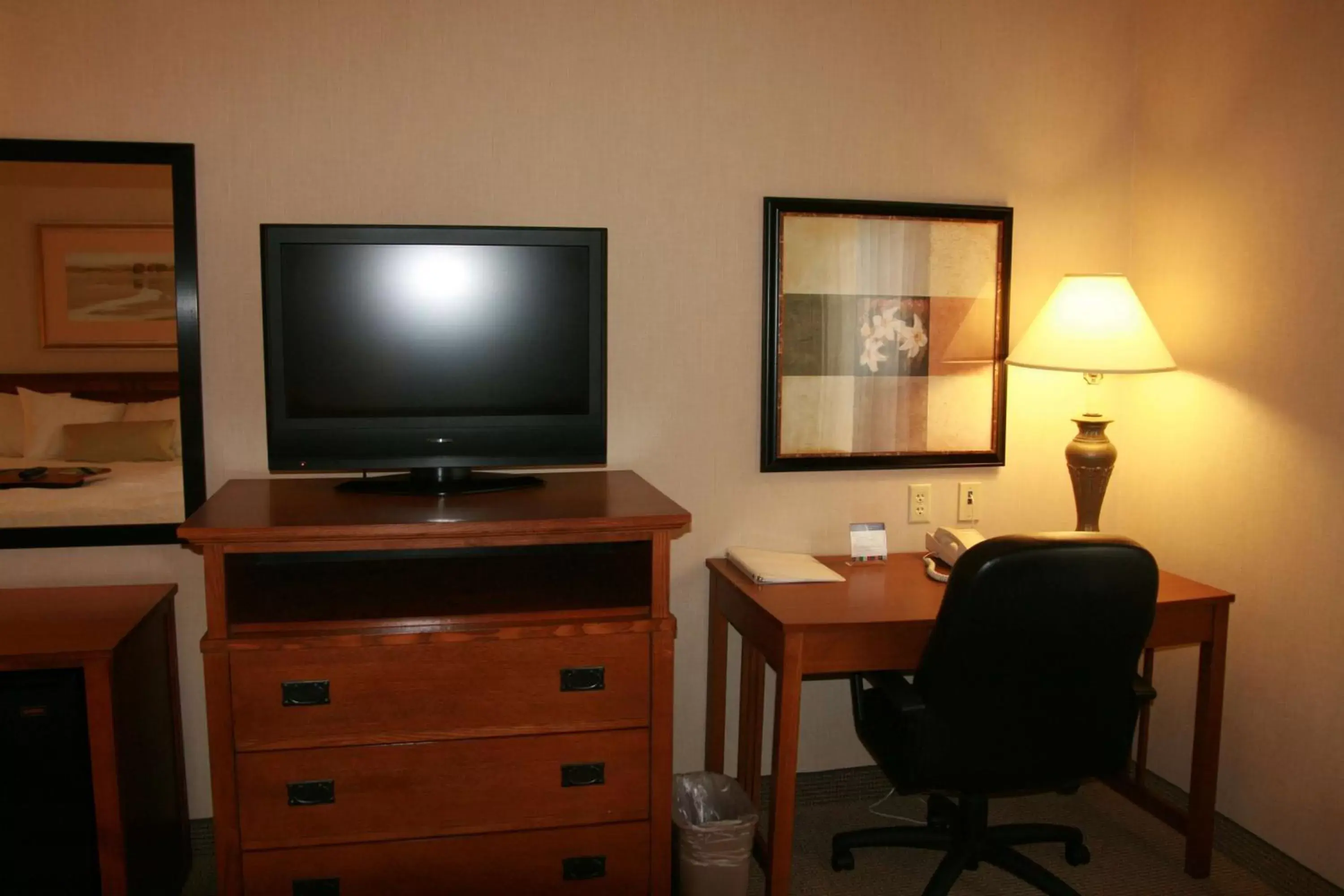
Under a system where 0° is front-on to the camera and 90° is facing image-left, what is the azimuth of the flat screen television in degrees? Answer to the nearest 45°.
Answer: approximately 0°

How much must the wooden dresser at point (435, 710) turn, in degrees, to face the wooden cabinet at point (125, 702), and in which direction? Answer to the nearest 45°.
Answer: approximately 135° to its right

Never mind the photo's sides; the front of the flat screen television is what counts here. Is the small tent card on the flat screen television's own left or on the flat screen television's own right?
on the flat screen television's own left

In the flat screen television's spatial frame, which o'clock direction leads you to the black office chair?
The black office chair is roughly at 10 o'clock from the flat screen television.

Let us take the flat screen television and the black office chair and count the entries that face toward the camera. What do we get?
1

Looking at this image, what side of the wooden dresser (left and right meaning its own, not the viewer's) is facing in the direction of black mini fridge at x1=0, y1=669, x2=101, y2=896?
right

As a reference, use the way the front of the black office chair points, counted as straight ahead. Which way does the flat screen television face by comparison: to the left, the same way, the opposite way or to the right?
the opposite way

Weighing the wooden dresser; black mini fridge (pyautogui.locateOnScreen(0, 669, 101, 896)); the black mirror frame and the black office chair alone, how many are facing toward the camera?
3
